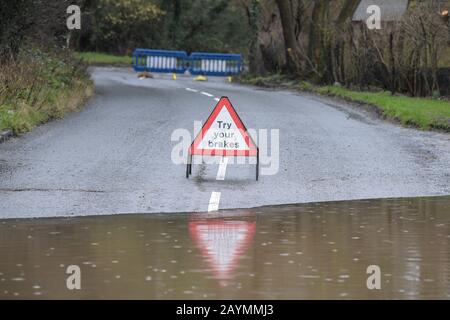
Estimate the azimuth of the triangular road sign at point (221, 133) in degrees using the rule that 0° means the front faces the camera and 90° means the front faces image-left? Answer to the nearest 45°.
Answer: approximately 0°
